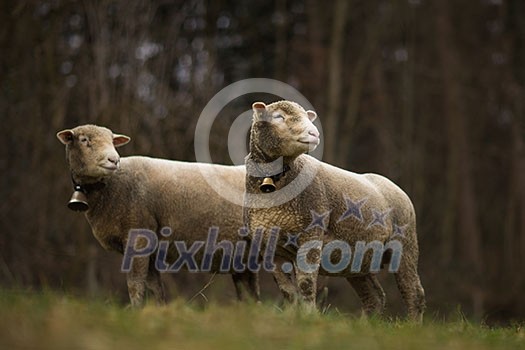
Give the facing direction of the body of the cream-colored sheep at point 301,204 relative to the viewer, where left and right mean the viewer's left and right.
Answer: facing the viewer and to the left of the viewer

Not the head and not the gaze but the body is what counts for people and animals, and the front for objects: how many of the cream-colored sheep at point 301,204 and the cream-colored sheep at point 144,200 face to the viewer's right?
0

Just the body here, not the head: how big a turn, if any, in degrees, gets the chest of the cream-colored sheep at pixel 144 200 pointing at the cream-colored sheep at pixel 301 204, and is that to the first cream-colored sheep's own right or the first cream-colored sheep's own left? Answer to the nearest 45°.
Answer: approximately 135° to the first cream-colored sheep's own left

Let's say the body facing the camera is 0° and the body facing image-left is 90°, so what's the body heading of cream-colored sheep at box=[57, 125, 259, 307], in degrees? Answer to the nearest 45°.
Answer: approximately 90°
